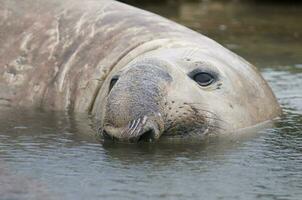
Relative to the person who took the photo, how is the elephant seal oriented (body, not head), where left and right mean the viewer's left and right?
facing the viewer and to the right of the viewer
